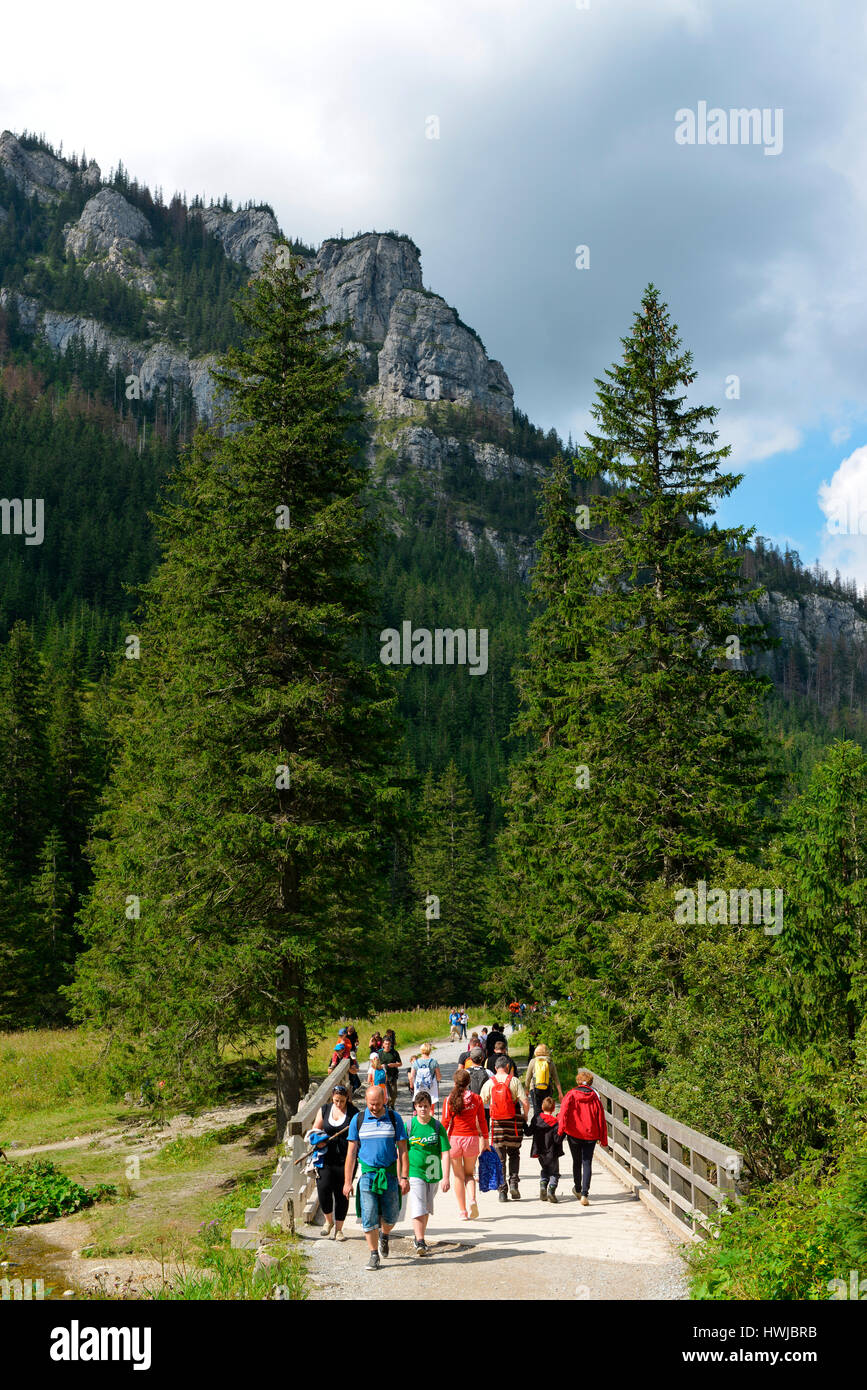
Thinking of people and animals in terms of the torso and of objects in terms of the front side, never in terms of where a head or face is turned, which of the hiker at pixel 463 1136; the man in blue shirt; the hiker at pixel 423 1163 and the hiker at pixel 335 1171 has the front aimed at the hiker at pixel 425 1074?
the hiker at pixel 463 1136

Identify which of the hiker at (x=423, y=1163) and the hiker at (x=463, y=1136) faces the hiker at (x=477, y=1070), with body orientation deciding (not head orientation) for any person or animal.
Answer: the hiker at (x=463, y=1136)

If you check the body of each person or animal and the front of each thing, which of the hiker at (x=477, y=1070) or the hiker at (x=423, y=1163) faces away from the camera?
the hiker at (x=477, y=1070)

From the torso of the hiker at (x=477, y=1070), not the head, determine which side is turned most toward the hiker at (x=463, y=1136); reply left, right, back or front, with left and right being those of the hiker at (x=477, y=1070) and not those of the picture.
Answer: back

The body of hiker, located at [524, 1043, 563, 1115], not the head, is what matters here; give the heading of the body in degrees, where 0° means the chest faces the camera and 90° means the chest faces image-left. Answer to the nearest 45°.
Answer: approximately 180°

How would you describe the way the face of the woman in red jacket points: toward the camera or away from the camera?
away from the camera

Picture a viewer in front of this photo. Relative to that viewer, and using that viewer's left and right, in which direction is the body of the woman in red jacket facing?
facing away from the viewer

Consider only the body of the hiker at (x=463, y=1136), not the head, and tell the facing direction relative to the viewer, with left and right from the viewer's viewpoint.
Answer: facing away from the viewer

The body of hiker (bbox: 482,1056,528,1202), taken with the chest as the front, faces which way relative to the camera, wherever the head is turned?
away from the camera

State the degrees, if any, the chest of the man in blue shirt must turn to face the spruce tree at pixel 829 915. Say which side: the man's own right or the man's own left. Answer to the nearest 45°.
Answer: approximately 135° to the man's own left

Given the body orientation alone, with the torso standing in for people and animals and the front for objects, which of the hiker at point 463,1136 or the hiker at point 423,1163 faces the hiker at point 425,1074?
the hiker at point 463,1136
